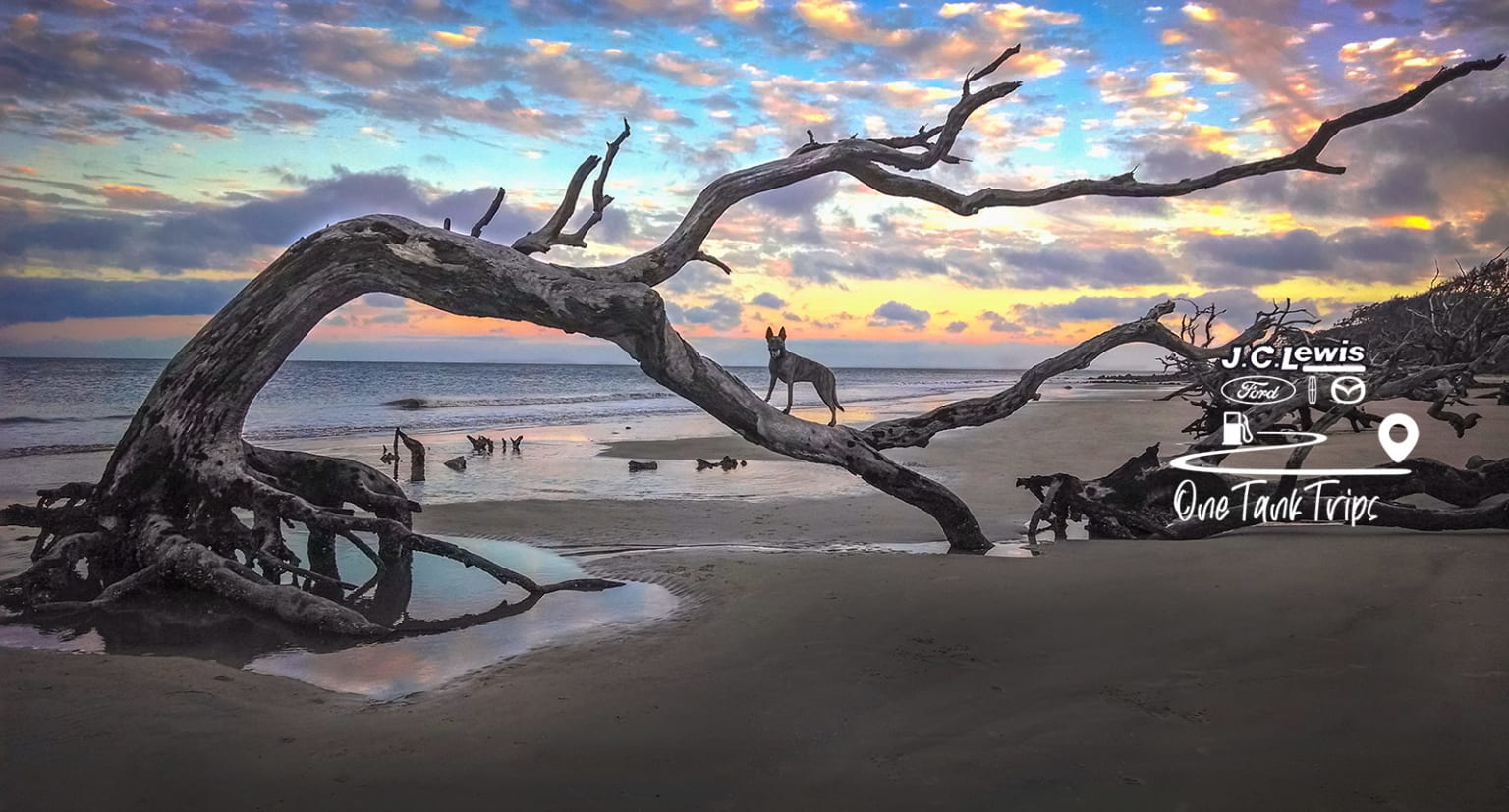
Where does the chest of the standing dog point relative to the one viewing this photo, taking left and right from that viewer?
facing to the left of the viewer
